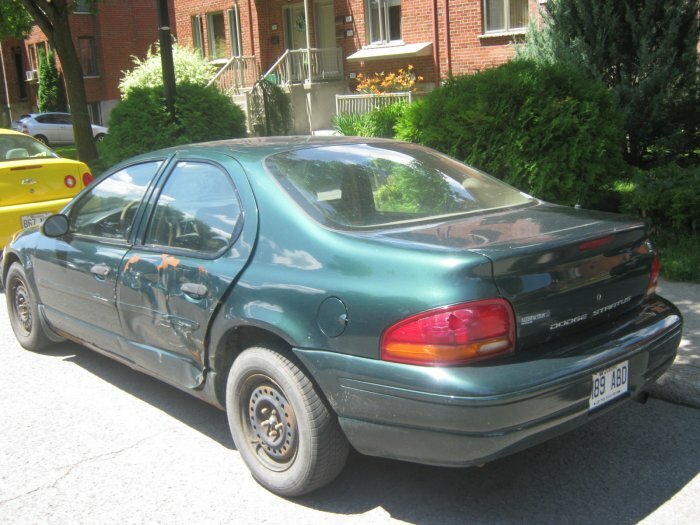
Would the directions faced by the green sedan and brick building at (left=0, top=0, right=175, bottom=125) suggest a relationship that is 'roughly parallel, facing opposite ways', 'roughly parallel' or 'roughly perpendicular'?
roughly perpendicular

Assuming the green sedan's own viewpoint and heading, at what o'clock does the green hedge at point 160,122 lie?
The green hedge is roughly at 1 o'clock from the green sedan.

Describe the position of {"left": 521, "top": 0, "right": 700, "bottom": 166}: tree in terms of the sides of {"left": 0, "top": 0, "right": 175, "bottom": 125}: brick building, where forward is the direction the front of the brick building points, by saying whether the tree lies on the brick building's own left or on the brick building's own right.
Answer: on the brick building's own left

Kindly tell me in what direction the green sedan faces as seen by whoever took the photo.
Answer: facing away from the viewer and to the left of the viewer

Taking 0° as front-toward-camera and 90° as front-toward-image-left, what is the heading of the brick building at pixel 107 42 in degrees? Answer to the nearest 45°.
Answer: approximately 45°

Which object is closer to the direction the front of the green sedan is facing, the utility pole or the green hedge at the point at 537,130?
the utility pole

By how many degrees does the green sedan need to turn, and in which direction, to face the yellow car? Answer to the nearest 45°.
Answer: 0° — it already faces it

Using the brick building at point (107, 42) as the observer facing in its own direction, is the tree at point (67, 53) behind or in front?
in front

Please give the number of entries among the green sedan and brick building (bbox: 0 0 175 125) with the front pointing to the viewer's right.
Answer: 0

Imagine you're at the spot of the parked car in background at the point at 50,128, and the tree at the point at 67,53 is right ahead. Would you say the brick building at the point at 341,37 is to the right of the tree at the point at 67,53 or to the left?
left

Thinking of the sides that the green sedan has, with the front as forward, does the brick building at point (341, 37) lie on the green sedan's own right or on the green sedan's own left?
on the green sedan's own right

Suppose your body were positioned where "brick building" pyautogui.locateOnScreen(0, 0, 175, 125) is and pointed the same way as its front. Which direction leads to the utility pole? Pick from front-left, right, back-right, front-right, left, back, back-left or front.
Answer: front-left
